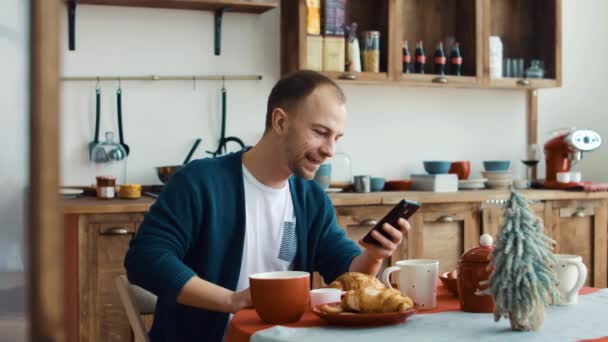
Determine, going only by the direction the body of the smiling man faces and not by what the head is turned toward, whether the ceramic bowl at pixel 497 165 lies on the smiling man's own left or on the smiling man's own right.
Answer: on the smiling man's own left

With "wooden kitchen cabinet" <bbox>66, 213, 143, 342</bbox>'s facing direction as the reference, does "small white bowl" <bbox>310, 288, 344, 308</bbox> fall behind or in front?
in front

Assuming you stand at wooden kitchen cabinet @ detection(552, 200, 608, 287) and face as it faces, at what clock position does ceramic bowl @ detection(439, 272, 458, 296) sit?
The ceramic bowl is roughly at 12 o'clock from the wooden kitchen cabinet.

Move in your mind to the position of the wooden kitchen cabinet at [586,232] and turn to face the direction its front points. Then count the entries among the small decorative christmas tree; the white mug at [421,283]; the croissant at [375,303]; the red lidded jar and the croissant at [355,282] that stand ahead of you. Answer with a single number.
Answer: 5

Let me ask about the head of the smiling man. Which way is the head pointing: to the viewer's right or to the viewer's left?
to the viewer's right

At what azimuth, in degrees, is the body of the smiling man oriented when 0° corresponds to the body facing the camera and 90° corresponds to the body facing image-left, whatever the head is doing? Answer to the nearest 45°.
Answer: approximately 315°

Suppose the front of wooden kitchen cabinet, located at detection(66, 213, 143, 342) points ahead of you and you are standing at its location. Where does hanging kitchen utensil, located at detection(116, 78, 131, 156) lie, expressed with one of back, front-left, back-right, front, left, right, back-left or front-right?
back

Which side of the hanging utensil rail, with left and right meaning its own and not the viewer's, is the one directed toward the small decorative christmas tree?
front
